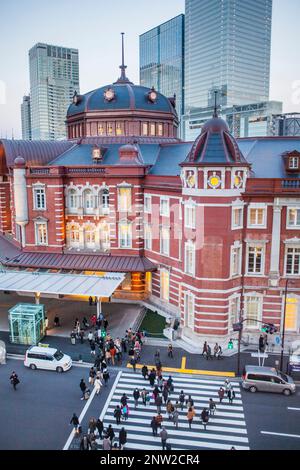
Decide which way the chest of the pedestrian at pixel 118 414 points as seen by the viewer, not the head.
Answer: away from the camera

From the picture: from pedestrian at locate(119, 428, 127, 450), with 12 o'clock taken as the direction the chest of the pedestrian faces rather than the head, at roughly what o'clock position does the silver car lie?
The silver car is roughly at 2 o'clock from the pedestrian.

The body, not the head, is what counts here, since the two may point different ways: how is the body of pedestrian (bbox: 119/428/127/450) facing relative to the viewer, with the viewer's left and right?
facing away from the viewer

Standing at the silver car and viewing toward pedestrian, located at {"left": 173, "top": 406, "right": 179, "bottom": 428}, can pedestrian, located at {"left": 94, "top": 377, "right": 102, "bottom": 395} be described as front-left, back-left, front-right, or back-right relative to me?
front-right

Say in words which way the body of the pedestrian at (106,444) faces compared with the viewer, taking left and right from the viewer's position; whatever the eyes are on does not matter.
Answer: facing away from the viewer

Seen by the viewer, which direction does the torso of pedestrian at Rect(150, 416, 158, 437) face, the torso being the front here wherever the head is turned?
away from the camera

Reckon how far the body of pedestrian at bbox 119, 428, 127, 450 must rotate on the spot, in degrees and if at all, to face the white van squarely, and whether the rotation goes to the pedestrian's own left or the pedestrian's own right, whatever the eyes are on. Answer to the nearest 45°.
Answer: approximately 45° to the pedestrian's own left
